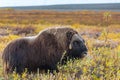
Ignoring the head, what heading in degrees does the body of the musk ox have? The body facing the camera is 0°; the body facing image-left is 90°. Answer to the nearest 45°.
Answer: approximately 270°
